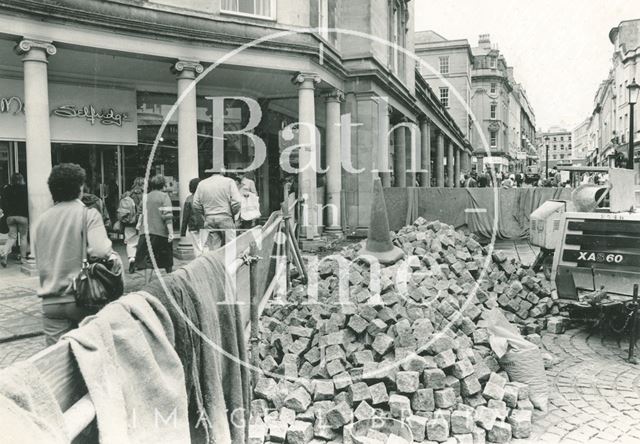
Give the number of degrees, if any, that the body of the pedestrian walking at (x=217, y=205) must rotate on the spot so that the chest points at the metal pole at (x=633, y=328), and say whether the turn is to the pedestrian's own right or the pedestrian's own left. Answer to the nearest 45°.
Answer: approximately 135° to the pedestrian's own right

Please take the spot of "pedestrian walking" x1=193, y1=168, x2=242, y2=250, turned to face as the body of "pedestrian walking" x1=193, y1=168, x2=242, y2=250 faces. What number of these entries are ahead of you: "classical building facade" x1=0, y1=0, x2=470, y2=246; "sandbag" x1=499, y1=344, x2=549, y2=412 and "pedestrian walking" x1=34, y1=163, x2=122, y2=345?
1

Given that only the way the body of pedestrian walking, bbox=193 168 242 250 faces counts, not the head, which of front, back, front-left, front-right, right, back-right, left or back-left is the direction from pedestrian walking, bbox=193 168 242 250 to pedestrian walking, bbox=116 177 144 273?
front-left

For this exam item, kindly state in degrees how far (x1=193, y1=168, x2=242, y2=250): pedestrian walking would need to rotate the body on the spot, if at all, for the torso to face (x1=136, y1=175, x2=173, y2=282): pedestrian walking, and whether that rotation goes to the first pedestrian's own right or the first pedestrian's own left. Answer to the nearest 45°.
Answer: approximately 45° to the first pedestrian's own left

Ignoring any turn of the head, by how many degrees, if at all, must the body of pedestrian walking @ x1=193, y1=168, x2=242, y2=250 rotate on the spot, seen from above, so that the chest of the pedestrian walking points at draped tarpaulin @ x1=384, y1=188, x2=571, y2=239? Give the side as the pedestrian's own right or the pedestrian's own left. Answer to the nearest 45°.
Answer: approximately 45° to the pedestrian's own right

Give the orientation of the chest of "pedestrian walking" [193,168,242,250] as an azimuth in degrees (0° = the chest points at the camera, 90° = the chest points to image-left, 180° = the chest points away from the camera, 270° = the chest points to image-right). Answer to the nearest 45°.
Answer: approximately 180°

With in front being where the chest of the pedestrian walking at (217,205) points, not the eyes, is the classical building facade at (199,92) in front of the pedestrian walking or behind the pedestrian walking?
in front

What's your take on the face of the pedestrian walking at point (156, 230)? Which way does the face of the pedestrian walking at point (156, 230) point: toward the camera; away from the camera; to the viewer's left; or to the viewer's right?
away from the camera

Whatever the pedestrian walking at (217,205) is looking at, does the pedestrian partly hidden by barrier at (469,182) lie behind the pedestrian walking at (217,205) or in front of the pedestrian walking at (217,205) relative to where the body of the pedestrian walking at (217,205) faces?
in front

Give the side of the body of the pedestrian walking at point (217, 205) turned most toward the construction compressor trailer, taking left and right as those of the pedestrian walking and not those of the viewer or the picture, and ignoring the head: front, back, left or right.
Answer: right

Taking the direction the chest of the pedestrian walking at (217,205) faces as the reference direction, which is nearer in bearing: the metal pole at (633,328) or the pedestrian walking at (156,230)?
the pedestrian walking
